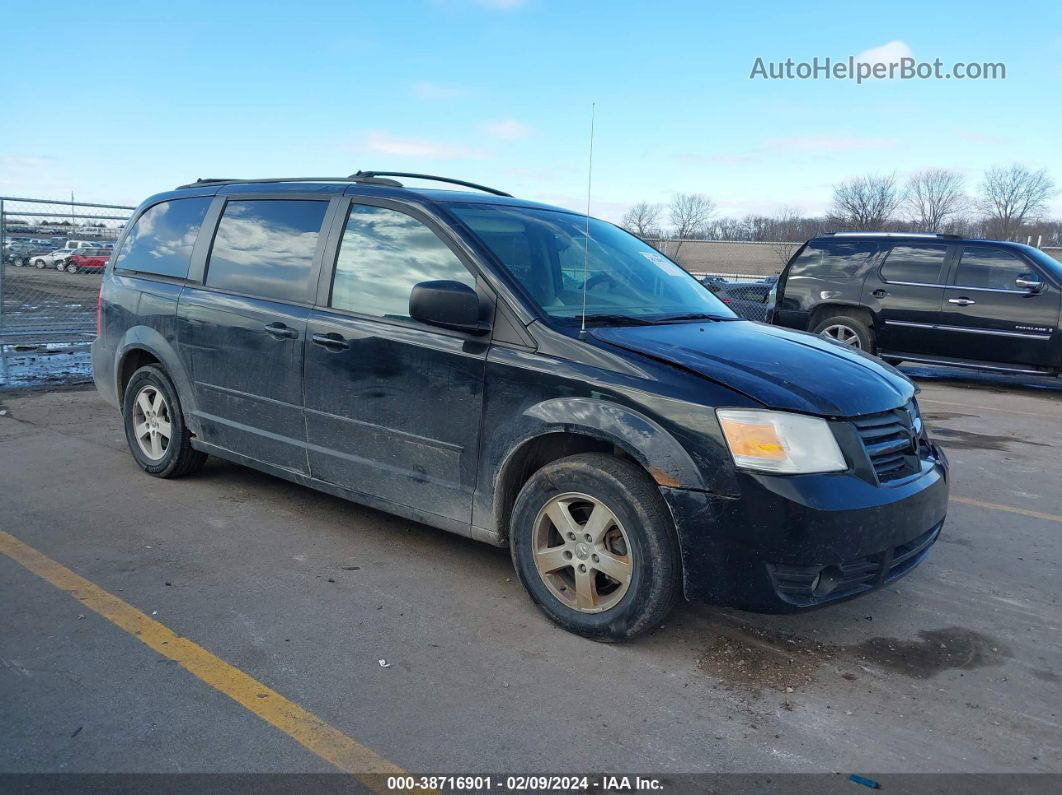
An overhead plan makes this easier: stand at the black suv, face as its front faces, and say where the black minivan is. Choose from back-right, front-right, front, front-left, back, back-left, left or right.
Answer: right

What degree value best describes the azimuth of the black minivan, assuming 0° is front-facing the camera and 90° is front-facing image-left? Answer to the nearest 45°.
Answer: approximately 315°

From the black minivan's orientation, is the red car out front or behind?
behind

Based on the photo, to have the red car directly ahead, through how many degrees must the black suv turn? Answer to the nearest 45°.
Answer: approximately 180°

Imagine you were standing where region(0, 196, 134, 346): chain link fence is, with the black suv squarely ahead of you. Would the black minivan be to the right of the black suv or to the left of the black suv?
right

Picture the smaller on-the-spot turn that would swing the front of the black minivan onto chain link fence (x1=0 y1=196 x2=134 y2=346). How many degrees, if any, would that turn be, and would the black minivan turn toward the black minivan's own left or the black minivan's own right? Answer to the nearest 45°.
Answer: approximately 180°

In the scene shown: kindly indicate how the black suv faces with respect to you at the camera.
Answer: facing to the right of the viewer

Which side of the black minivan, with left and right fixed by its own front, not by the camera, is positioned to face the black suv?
left

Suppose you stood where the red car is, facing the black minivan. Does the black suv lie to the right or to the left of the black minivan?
left

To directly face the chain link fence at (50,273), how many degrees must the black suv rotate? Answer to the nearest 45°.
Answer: approximately 180°
